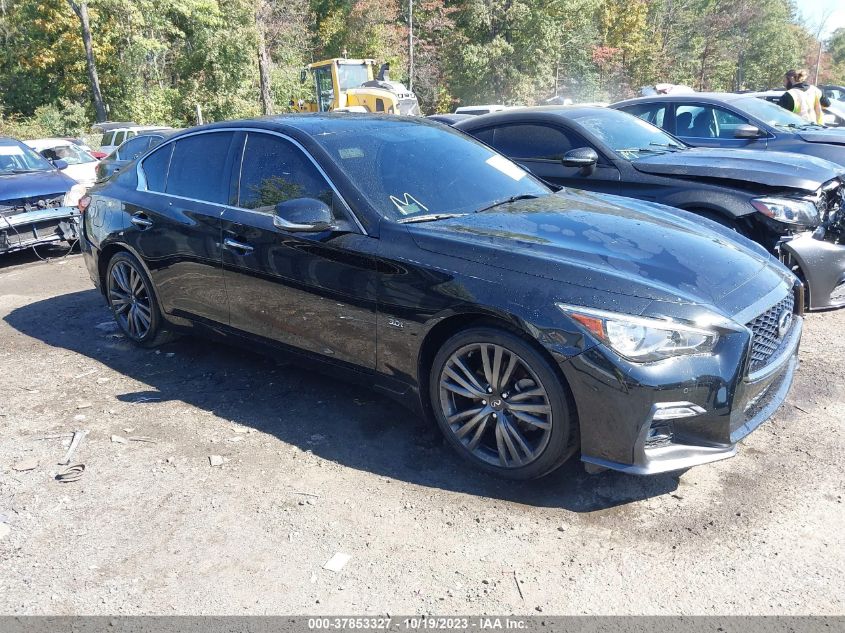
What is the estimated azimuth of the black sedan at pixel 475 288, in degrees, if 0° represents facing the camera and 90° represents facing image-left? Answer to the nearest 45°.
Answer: approximately 315°

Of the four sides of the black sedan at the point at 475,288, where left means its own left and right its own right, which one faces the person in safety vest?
left

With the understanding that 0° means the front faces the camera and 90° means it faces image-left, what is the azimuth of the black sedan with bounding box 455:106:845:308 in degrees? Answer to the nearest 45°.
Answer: approximately 315°

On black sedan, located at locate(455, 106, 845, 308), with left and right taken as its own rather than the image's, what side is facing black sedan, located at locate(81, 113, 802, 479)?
right

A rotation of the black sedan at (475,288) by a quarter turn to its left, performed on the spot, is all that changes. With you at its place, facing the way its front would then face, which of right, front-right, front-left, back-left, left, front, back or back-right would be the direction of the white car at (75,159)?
left

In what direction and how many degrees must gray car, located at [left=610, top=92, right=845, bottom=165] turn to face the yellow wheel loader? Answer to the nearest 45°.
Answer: approximately 180°

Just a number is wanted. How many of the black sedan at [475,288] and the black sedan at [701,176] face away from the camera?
0

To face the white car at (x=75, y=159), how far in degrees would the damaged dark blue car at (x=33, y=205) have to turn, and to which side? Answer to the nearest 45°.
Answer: approximately 135° to its left
